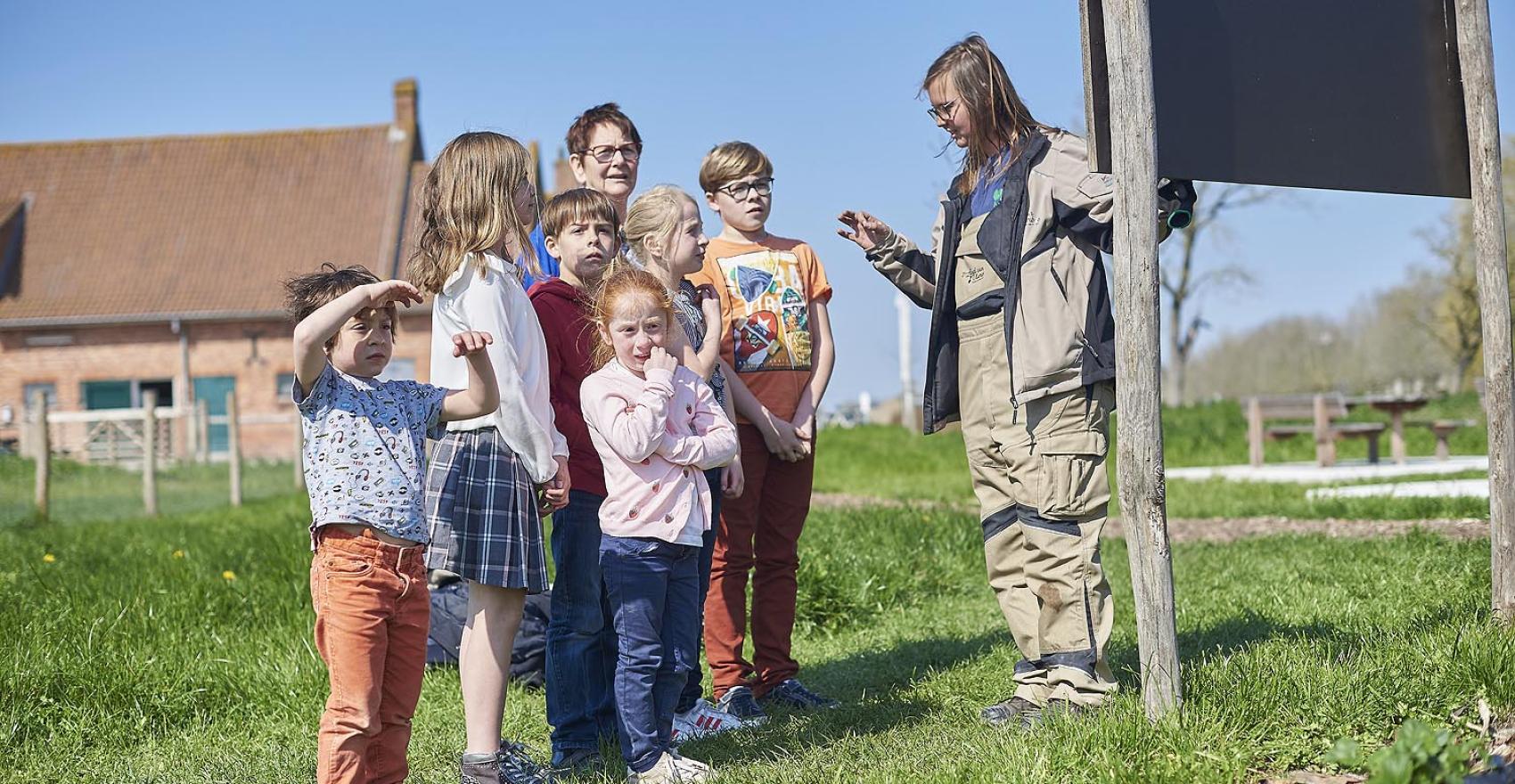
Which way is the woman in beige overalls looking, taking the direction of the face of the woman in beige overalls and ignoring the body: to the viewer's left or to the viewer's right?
to the viewer's left

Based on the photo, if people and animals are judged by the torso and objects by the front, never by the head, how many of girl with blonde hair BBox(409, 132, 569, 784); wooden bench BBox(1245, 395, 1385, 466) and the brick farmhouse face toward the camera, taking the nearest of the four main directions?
1

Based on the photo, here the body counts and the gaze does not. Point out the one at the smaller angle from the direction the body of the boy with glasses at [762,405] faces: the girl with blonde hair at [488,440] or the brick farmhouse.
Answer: the girl with blonde hair

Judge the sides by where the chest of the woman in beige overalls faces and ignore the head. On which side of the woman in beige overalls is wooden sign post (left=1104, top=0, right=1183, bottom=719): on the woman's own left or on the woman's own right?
on the woman's own left

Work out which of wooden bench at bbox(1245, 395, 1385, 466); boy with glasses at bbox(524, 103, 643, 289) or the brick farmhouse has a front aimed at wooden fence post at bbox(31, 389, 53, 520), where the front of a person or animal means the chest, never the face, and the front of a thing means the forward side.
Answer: the brick farmhouse

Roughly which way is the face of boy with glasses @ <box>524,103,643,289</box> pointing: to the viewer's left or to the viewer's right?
to the viewer's right

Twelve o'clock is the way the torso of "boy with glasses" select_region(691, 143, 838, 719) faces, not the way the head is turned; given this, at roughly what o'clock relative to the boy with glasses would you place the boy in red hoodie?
The boy in red hoodie is roughly at 3 o'clock from the boy with glasses.

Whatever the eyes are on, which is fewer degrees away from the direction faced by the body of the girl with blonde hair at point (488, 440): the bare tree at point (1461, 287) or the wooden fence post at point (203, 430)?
the bare tree

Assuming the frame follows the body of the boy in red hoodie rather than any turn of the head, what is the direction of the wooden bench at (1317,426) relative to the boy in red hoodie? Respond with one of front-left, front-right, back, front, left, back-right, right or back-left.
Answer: left

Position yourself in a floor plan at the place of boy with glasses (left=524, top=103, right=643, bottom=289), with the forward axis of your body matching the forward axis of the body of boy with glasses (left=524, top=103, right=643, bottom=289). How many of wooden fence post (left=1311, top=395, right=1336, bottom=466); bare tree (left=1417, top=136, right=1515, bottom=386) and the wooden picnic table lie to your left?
3

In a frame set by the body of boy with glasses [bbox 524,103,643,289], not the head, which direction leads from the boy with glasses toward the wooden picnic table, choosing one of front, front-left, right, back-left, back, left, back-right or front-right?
left

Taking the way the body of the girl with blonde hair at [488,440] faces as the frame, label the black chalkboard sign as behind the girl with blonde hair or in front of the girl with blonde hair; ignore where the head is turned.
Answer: in front

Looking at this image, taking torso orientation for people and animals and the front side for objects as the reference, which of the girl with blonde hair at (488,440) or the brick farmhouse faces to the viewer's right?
the girl with blonde hair
